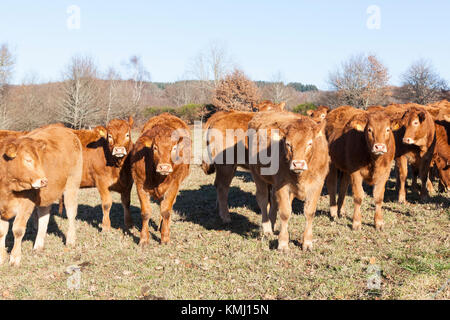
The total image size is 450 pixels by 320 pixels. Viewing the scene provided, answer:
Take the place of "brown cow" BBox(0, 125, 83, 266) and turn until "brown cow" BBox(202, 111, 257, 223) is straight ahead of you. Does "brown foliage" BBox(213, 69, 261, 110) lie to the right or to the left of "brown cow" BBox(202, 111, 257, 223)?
left

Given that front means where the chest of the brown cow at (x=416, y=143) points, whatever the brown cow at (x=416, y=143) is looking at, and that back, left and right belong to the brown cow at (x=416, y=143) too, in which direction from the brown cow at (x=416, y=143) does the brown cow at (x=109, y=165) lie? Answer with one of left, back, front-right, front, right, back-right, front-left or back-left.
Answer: front-right

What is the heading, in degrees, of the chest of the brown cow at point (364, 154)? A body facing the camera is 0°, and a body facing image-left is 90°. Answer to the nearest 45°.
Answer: approximately 315°

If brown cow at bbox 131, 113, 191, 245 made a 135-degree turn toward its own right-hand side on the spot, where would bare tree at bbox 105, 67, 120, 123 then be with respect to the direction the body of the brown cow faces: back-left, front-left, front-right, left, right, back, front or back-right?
front-right

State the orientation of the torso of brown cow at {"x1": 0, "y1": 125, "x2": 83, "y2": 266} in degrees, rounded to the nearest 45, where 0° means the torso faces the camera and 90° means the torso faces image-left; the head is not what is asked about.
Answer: approximately 45°

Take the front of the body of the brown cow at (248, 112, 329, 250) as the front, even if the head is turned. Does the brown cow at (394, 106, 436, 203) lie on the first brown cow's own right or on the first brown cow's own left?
on the first brown cow's own left

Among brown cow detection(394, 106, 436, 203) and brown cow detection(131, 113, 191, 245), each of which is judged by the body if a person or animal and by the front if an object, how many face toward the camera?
2

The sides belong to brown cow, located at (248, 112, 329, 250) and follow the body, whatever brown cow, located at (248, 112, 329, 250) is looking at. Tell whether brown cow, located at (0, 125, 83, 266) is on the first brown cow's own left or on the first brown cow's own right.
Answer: on the first brown cow's own right

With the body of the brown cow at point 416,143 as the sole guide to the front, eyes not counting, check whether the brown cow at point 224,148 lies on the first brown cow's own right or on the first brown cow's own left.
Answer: on the first brown cow's own right

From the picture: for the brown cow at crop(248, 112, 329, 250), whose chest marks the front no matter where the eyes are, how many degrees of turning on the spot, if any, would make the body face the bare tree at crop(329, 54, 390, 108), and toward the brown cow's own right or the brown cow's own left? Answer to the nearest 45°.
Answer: approximately 135° to the brown cow's own left

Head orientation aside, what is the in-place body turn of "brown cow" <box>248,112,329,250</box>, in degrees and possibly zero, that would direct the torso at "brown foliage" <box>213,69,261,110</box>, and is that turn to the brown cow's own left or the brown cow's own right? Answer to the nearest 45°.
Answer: approximately 135° to the brown cow's own left
